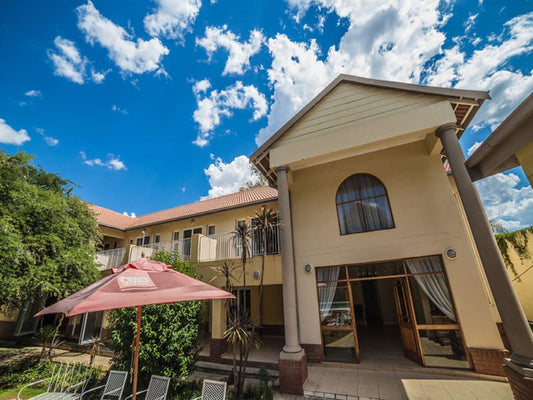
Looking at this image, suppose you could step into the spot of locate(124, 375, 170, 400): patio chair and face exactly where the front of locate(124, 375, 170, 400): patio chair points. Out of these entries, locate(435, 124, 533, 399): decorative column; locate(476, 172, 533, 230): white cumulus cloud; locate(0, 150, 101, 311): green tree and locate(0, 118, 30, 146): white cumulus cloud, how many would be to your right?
2

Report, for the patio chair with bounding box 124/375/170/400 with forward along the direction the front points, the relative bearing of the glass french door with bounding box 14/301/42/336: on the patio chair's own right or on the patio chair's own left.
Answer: on the patio chair's own right

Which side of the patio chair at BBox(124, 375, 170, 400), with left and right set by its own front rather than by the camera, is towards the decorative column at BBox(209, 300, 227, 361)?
back

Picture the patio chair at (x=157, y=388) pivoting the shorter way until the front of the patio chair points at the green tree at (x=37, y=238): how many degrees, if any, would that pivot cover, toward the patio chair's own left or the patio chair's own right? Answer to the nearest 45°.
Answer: approximately 90° to the patio chair's own right

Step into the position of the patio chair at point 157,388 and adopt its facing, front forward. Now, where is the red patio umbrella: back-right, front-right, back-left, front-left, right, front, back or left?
front-left
